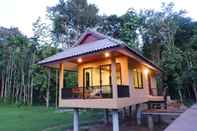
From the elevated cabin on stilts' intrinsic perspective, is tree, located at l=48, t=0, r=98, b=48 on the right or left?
on its right
